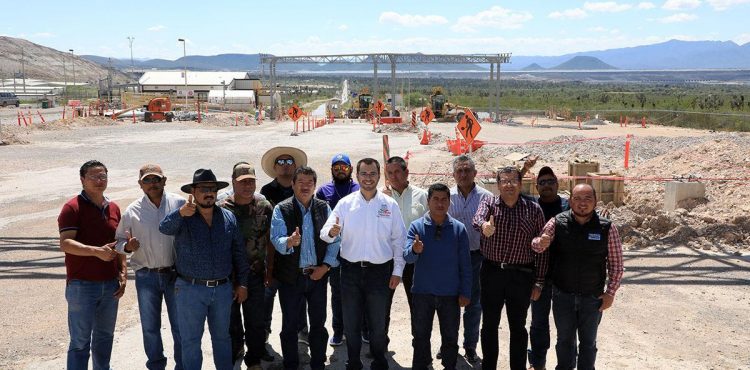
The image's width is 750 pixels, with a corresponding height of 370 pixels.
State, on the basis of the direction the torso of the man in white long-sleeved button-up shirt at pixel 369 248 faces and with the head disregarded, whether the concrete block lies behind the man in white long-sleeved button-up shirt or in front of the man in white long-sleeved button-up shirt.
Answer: behind

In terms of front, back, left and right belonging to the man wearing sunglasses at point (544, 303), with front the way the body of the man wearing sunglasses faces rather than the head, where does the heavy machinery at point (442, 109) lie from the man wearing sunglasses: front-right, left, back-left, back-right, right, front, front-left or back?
back

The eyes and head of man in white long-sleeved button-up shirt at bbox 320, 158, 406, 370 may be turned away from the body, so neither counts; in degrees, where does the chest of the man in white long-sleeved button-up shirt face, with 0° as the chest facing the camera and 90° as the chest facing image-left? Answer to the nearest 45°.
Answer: approximately 0°

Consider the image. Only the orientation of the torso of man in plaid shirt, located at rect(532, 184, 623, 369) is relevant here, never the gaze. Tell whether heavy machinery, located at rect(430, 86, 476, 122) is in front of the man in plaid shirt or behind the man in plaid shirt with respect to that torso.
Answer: behind

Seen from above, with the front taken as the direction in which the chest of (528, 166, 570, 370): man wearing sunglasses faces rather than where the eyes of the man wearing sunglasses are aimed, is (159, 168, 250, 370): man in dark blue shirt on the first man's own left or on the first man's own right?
on the first man's own right

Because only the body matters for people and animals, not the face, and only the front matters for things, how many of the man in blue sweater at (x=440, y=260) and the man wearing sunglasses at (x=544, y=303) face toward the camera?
2

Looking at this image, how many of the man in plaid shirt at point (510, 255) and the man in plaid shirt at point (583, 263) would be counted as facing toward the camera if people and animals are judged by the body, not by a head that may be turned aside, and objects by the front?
2

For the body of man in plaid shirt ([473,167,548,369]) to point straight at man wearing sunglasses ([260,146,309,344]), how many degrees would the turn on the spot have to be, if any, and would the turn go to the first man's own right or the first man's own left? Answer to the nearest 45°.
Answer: approximately 90° to the first man's own right

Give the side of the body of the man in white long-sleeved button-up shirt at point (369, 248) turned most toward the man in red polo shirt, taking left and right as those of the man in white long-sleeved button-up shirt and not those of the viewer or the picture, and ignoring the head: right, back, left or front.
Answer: right

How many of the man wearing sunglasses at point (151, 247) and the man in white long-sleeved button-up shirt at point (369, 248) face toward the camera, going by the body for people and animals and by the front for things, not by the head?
2

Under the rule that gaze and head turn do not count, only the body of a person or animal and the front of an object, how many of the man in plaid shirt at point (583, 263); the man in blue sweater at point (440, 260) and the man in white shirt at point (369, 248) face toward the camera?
3
